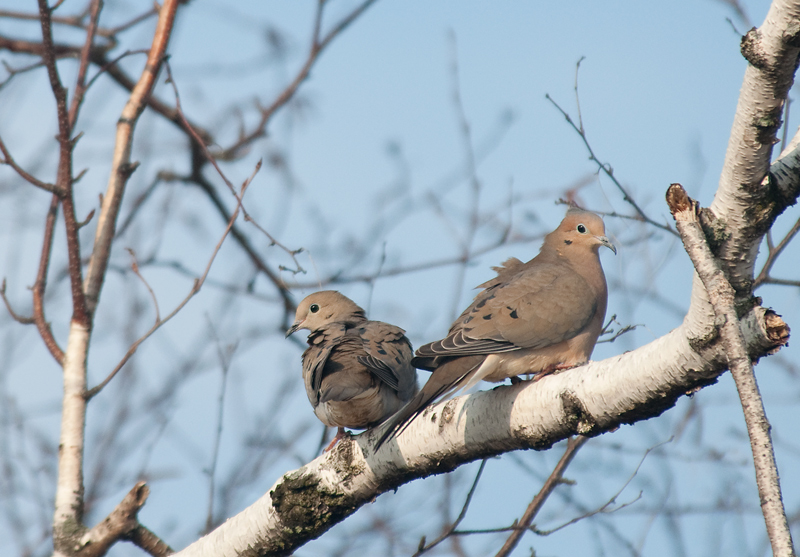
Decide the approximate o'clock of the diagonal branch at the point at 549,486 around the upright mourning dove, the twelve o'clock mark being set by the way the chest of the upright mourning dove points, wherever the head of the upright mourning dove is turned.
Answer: The diagonal branch is roughly at 9 o'clock from the upright mourning dove.

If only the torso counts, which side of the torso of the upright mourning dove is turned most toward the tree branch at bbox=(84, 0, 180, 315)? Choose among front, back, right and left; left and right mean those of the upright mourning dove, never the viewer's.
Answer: back

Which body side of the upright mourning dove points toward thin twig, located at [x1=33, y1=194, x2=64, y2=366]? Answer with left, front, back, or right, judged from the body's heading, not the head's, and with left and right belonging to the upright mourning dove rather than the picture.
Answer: back

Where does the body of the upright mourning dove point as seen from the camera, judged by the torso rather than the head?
to the viewer's right
